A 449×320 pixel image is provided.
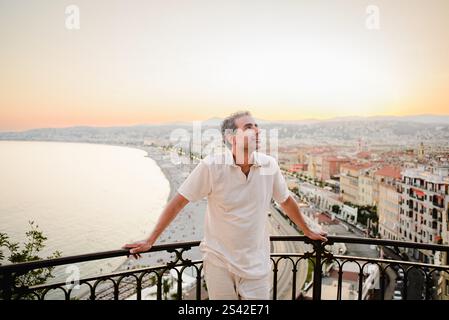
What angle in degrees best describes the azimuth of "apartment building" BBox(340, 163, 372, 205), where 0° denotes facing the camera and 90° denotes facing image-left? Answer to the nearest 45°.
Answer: approximately 45°

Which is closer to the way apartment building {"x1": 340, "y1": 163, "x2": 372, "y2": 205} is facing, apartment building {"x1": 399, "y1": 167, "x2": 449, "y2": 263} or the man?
the man

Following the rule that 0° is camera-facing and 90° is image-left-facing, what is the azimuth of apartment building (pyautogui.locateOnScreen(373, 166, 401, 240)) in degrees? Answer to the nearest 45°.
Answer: approximately 45°

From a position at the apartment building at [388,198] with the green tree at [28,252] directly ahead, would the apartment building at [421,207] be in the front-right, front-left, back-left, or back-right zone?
front-left

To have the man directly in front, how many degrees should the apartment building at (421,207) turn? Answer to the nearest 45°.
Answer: approximately 45° to its left

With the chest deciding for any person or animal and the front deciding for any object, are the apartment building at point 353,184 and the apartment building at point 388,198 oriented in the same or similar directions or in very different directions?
same or similar directions

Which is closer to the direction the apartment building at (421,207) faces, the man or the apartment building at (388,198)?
the man

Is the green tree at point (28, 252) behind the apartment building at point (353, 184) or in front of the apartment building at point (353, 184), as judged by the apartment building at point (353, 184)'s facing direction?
in front

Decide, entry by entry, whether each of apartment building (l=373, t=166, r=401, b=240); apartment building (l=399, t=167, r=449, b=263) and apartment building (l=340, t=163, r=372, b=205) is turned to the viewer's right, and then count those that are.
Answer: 0

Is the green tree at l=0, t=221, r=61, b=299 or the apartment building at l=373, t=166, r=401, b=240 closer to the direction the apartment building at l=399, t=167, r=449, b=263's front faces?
the green tree

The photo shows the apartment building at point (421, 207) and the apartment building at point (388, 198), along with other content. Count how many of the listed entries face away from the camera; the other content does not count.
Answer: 0

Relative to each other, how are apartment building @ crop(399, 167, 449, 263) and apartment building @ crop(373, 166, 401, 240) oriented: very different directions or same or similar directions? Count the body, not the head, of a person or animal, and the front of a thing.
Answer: same or similar directions

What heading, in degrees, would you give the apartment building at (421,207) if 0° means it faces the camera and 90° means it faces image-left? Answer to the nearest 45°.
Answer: approximately 45°
